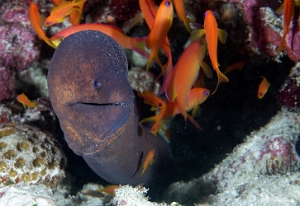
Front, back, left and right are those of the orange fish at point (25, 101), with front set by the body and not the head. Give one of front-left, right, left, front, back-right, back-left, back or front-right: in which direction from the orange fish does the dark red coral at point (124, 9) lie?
back

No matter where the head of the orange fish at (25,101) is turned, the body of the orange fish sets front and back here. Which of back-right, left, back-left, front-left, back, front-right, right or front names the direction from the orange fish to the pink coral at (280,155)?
back-left

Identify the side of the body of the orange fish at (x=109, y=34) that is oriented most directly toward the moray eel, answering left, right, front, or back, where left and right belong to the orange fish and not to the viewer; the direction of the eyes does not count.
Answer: left

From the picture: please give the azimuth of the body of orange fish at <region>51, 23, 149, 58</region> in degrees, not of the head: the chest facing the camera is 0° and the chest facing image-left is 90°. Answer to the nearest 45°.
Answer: approximately 90°

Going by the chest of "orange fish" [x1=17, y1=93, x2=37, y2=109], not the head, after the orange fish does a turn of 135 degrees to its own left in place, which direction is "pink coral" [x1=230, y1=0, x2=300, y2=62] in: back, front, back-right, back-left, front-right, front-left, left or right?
front

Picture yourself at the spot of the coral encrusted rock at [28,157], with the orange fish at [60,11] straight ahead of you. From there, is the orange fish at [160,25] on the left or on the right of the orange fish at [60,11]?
right

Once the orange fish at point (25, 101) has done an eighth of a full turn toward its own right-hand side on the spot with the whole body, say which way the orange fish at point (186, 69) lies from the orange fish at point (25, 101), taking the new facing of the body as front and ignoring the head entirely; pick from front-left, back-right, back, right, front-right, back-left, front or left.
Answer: back

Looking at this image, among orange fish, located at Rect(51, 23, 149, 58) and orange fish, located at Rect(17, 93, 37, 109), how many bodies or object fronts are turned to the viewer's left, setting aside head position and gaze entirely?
2

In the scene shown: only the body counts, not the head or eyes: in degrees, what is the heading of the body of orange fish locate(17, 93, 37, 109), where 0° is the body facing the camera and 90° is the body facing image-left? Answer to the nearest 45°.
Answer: approximately 90°
